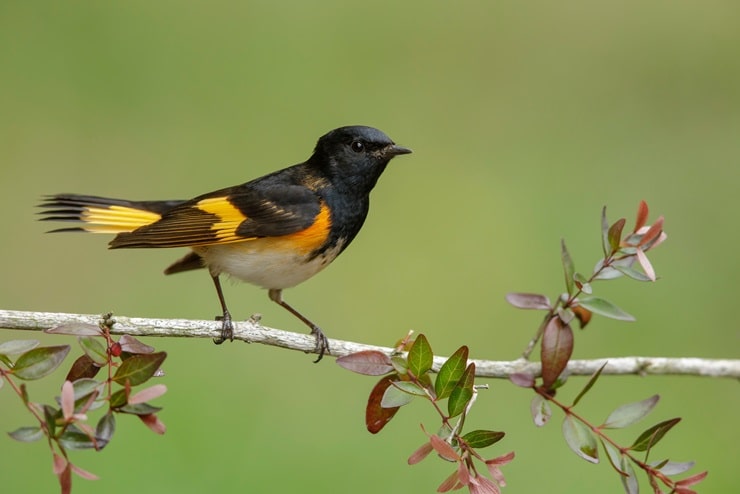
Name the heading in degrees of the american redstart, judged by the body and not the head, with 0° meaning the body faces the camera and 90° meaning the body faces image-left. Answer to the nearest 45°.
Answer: approximately 270°
